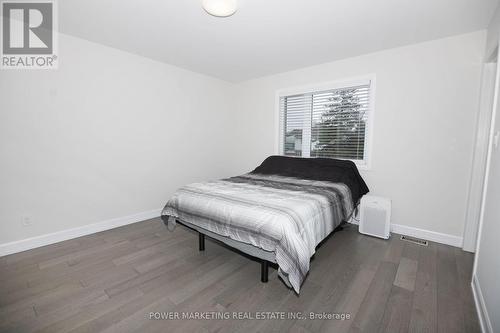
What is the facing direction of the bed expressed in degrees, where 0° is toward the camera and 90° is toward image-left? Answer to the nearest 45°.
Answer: approximately 45°

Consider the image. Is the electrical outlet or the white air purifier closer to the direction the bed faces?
the electrical outlet

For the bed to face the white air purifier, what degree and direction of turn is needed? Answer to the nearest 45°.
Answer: approximately 180°

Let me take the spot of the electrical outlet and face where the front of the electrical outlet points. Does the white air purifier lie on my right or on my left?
on my left

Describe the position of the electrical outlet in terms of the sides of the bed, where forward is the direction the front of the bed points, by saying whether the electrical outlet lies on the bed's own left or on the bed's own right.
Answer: on the bed's own right
